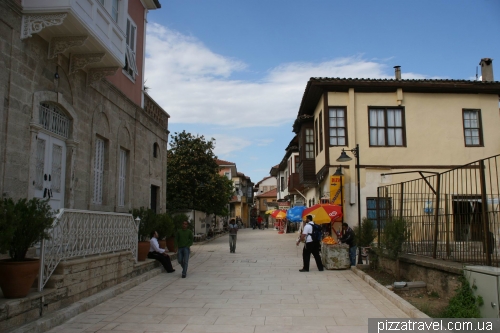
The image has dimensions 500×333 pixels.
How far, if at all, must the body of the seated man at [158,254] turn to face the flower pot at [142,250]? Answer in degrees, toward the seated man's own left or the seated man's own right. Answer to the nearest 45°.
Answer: approximately 135° to the seated man's own right

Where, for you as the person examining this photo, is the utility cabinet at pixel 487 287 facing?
facing the viewer and to the left of the viewer

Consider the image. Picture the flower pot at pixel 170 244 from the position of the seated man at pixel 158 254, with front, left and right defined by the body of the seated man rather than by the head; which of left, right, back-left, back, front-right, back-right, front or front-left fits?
left

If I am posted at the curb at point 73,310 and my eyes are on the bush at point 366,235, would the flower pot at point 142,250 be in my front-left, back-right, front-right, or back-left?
front-left

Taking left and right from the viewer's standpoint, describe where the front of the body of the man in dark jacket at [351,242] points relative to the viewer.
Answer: facing to the left of the viewer

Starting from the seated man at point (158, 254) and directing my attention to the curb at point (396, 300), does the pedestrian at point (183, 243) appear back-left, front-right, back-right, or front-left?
front-right

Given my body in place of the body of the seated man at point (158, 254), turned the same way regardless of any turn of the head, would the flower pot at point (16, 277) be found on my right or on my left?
on my right

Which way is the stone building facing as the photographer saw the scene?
facing the viewer and to the right of the viewer

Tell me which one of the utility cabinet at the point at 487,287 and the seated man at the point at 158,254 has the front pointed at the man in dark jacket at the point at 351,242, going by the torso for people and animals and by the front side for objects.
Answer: the seated man

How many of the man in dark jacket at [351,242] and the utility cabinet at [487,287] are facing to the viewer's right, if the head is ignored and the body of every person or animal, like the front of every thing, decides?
0

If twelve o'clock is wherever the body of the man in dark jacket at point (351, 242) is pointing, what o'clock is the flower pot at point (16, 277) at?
The flower pot is roughly at 10 o'clock from the man in dark jacket.

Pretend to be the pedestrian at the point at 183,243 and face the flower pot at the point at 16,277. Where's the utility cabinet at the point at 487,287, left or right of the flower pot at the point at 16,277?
left

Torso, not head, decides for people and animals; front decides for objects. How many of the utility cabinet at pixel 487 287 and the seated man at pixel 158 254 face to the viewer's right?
1

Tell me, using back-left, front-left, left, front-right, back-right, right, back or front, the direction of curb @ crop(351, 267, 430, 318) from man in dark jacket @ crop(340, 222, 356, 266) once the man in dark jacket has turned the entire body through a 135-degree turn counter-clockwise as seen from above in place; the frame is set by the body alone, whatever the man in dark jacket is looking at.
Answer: front-right

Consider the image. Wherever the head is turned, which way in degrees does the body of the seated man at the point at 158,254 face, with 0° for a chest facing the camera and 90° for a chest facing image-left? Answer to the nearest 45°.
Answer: approximately 270°

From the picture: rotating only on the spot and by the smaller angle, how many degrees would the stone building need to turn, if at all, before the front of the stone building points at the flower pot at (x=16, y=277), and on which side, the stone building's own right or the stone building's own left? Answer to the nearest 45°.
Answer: approximately 45° to the stone building's own right

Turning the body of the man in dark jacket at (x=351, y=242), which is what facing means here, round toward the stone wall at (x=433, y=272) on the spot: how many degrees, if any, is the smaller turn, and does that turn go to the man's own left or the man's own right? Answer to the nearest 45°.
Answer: approximately 90° to the man's own left

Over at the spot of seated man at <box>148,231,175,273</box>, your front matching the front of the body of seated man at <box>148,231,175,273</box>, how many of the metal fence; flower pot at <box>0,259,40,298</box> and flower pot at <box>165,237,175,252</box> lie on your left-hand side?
1

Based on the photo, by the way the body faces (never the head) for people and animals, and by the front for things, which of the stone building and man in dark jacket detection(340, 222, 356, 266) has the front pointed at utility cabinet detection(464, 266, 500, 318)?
the stone building

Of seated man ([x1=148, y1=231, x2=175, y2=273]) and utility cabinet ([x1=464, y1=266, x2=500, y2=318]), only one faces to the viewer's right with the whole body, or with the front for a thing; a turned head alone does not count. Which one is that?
the seated man

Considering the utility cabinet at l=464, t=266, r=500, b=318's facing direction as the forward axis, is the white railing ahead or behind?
ahead
